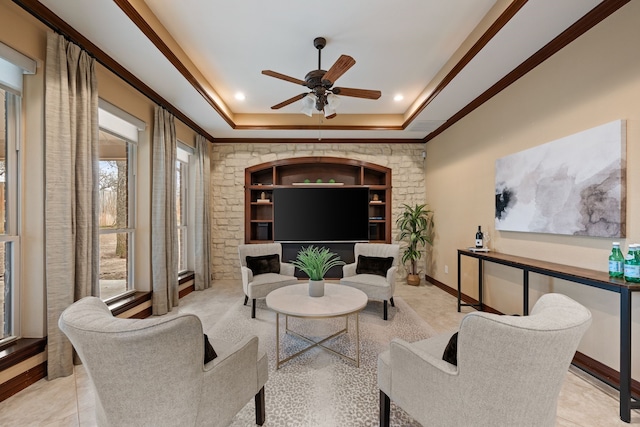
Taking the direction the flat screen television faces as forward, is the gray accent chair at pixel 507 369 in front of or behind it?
in front

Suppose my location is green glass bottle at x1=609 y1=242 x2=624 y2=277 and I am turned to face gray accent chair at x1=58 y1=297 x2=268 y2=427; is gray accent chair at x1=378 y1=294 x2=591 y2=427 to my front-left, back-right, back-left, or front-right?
front-left

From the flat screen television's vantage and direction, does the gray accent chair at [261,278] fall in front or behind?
in front

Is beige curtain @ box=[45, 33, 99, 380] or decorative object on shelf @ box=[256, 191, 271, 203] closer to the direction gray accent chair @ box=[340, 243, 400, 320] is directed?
the beige curtain

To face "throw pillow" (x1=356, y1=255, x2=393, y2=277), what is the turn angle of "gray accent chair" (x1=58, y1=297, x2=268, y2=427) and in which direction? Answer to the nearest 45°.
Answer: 0° — it already faces it

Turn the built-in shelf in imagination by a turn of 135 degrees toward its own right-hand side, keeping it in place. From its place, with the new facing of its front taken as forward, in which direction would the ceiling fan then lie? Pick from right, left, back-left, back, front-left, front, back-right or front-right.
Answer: back-left

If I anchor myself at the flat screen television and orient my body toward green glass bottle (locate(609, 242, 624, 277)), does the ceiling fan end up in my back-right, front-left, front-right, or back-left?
front-right

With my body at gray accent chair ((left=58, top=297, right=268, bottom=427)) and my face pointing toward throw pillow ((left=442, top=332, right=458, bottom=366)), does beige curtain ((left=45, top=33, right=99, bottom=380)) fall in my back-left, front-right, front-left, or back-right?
back-left

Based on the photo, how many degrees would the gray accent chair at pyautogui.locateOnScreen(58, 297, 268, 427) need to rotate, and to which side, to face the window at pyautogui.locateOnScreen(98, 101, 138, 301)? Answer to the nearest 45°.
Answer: approximately 45° to its left

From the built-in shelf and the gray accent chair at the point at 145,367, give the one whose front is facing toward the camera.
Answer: the built-in shelf

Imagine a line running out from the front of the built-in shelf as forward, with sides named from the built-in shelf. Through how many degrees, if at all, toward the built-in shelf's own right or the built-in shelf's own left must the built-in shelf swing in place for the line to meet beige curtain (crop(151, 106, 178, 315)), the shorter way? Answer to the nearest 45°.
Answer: approximately 45° to the built-in shelf's own right

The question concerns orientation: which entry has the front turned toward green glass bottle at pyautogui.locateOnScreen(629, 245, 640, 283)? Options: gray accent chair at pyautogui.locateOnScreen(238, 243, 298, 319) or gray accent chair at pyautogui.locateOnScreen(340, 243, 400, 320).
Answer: gray accent chair at pyautogui.locateOnScreen(238, 243, 298, 319)

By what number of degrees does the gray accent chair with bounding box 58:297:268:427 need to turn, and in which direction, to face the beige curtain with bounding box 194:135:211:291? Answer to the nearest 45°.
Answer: approximately 45° to its left

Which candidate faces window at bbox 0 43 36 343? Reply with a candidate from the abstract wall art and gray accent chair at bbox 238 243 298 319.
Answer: the abstract wall art

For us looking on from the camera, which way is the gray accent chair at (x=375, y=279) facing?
facing the viewer and to the left of the viewer

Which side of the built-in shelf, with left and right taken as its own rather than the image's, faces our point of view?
front

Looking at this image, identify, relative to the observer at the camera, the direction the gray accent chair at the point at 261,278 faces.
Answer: facing the viewer and to the right of the viewer

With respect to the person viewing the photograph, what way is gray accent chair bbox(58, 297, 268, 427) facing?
facing away from the viewer and to the right of the viewer
